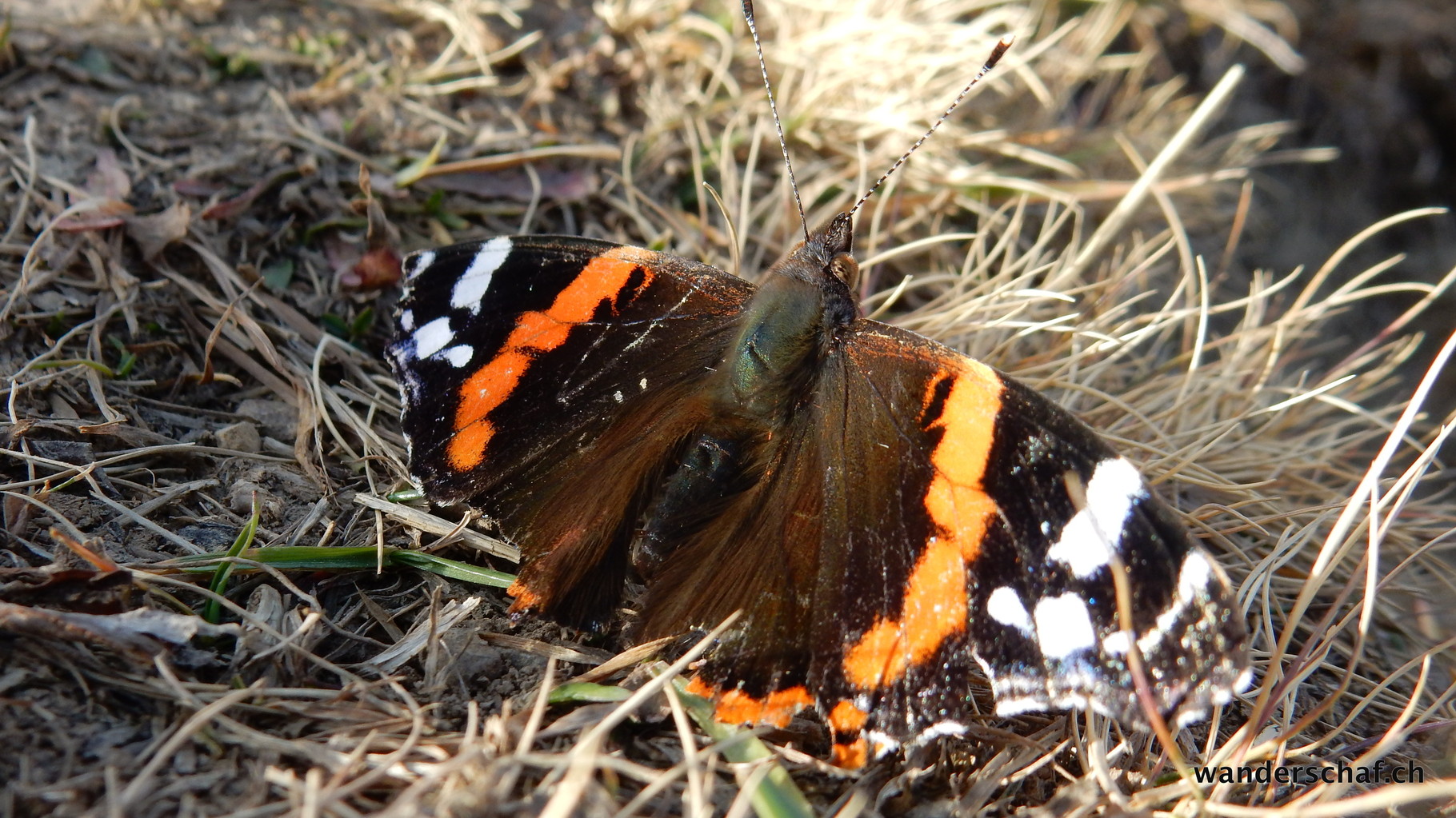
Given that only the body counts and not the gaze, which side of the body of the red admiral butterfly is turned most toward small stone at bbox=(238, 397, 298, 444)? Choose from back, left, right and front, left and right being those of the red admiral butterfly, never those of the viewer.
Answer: left

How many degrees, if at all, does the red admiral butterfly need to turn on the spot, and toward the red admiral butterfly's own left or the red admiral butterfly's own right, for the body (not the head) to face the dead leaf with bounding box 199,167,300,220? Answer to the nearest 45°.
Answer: approximately 90° to the red admiral butterfly's own left

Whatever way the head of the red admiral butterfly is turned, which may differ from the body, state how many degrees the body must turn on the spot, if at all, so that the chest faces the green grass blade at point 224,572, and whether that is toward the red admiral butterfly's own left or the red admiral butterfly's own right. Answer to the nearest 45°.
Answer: approximately 135° to the red admiral butterfly's own left

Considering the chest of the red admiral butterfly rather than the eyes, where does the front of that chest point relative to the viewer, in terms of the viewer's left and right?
facing away from the viewer and to the right of the viewer
